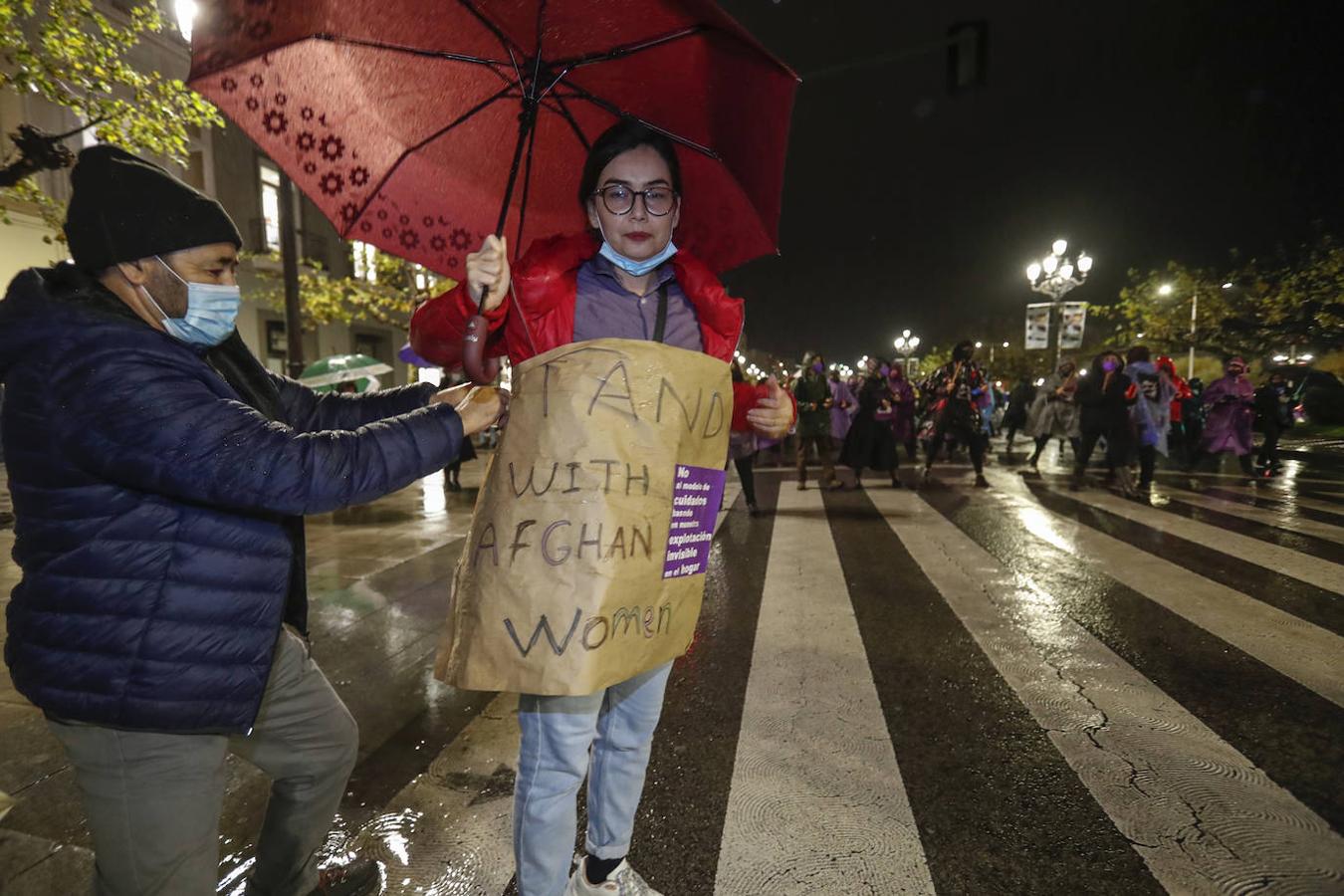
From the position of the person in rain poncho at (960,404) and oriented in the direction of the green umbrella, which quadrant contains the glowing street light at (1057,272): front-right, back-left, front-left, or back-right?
back-right

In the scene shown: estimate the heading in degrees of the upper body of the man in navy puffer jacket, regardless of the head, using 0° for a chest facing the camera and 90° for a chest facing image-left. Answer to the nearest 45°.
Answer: approximately 270°

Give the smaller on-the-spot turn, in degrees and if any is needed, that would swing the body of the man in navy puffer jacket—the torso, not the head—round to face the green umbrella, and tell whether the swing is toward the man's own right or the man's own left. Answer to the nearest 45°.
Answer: approximately 90° to the man's own left

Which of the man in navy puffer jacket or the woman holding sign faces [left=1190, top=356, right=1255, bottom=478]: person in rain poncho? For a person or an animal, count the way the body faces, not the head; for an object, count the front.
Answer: the man in navy puffer jacket

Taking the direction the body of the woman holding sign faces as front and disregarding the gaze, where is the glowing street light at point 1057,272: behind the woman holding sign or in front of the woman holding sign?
behind

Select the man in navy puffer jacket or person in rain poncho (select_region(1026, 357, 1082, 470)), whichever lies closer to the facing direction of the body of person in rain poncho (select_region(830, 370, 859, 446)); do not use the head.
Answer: the man in navy puffer jacket

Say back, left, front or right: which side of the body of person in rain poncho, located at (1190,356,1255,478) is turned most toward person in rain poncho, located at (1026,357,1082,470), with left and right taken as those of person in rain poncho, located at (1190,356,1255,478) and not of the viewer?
right

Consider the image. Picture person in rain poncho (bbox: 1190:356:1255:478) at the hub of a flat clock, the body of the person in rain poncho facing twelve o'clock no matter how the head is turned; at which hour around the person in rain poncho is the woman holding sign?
The woman holding sign is roughly at 12 o'clock from the person in rain poncho.

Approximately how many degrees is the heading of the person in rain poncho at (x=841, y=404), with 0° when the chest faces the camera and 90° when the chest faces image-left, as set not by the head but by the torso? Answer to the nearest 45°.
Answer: approximately 0°
